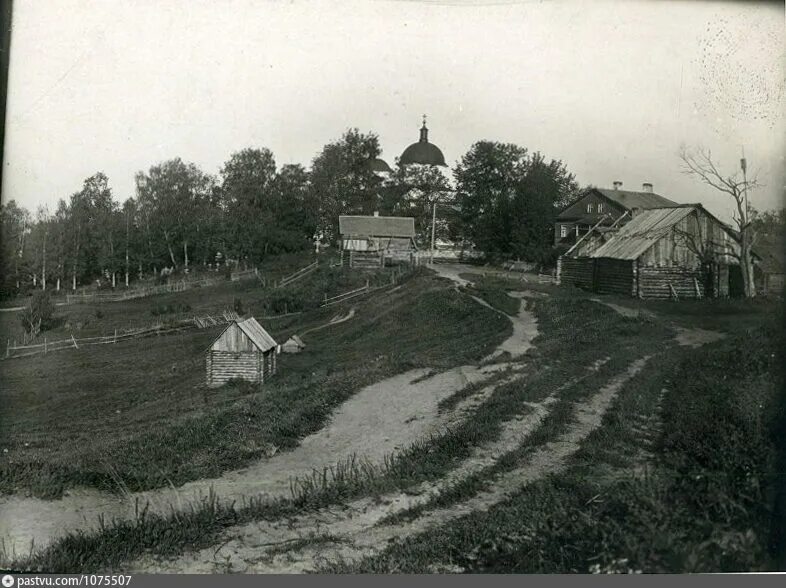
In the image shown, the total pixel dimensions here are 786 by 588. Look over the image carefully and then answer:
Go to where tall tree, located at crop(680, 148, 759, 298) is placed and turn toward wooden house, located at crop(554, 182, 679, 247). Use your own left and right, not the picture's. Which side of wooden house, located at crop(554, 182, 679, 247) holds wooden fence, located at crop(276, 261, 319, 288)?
left

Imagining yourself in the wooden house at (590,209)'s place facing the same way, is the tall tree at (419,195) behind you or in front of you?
in front

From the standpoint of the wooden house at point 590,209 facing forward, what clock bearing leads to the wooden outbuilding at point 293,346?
The wooden outbuilding is roughly at 11 o'clock from the wooden house.

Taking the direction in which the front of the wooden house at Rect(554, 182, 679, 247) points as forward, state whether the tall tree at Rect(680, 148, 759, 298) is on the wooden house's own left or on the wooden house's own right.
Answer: on the wooden house's own left

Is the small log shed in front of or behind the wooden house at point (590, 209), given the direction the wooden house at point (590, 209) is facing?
in front

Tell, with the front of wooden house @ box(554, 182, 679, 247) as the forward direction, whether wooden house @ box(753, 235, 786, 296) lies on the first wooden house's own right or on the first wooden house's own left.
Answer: on the first wooden house's own left

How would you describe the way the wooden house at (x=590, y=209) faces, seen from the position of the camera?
facing the viewer and to the left of the viewer
